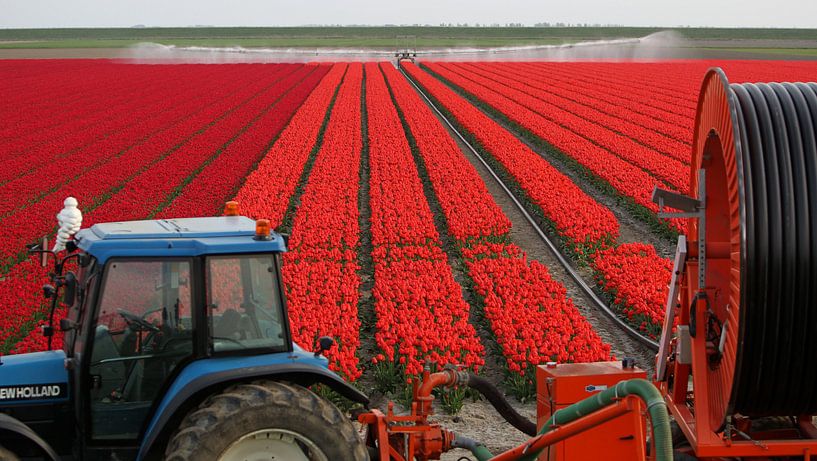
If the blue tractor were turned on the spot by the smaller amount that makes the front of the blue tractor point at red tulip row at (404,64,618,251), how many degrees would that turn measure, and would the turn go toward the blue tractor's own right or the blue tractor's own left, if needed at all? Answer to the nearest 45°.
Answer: approximately 135° to the blue tractor's own right

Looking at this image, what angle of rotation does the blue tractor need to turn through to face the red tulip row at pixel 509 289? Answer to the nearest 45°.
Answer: approximately 135° to its right

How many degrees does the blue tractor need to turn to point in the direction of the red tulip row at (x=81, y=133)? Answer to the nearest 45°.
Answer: approximately 90° to its right

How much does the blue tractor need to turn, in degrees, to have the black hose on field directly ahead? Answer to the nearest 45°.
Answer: approximately 180°

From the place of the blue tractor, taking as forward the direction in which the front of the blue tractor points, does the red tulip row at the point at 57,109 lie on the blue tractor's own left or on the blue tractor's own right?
on the blue tractor's own right

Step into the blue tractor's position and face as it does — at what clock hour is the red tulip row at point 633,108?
The red tulip row is roughly at 4 o'clock from the blue tractor.

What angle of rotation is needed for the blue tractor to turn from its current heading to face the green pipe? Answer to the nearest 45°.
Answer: approximately 135° to its left

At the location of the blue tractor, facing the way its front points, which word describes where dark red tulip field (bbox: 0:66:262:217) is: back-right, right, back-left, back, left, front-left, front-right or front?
right

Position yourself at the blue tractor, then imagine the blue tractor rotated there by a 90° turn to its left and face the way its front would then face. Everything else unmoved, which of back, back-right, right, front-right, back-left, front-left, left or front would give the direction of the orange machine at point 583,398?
left

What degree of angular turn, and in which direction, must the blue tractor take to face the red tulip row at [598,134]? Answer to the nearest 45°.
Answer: approximately 135° to its right

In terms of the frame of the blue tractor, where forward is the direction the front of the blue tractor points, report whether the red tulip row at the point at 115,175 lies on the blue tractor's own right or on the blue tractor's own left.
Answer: on the blue tractor's own right

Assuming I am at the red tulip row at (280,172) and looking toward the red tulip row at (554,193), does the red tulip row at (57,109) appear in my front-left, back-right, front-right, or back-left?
back-left

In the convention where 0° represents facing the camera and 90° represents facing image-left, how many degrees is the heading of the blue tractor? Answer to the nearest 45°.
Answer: approximately 90°

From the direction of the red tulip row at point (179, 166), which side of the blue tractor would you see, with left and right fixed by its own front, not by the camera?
right

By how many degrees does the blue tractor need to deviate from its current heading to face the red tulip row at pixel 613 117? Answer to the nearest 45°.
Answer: approximately 135° to its right
